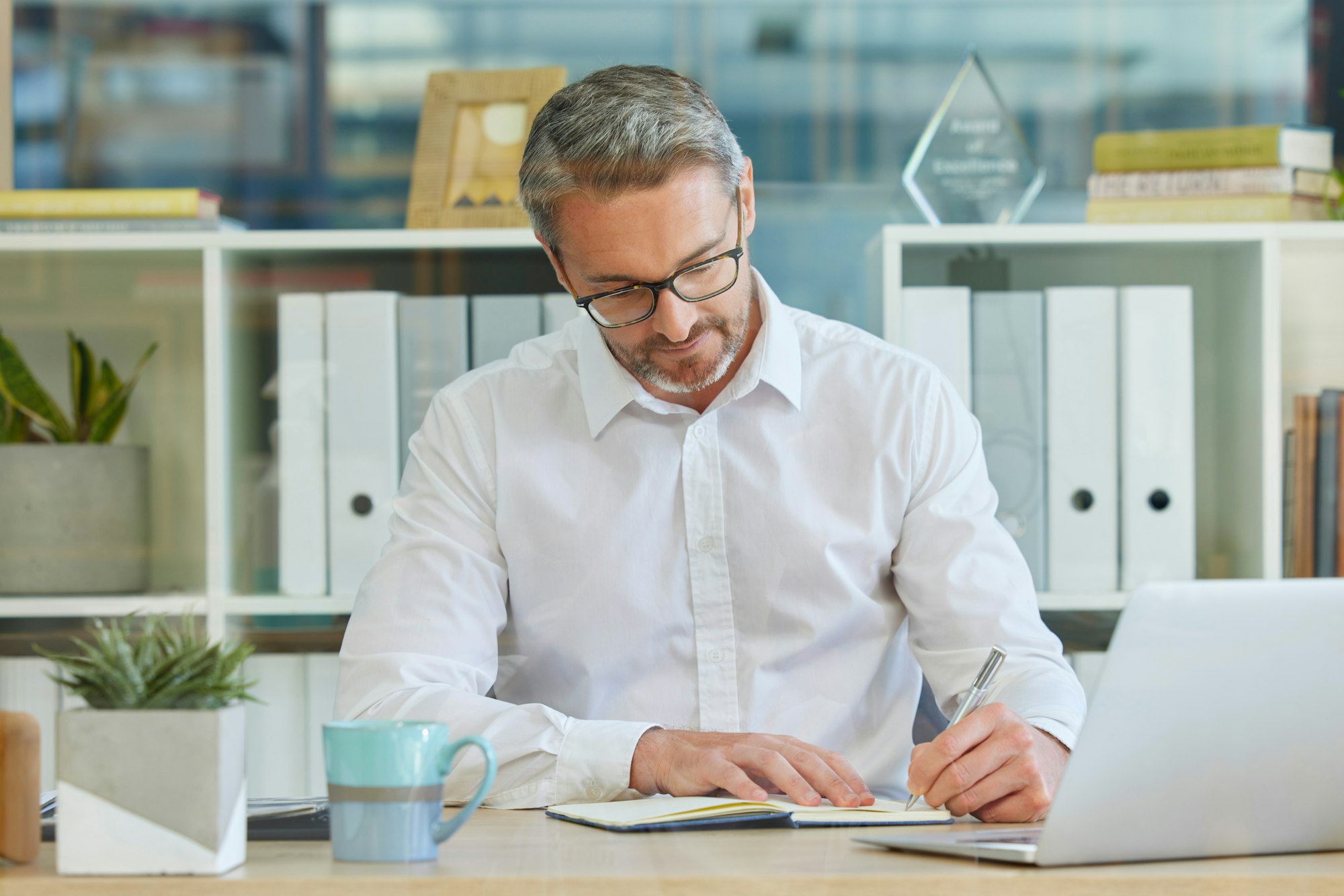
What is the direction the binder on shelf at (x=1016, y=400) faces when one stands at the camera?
facing the viewer

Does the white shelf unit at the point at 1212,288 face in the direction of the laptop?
yes

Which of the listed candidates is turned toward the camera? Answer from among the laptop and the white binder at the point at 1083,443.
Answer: the white binder

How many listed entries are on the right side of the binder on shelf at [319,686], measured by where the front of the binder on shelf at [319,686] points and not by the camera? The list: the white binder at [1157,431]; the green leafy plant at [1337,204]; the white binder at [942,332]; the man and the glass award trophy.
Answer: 0

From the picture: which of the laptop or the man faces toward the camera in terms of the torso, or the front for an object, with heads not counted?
the man

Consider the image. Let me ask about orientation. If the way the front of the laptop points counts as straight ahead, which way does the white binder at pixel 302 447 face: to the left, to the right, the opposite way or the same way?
the opposite way

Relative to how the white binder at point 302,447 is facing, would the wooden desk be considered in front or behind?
in front

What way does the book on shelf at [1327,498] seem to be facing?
toward the camera

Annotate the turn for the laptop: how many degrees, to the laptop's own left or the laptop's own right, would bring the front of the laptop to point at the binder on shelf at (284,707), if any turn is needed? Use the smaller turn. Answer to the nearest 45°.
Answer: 0° — it already faces it

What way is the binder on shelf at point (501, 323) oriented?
toward the camera

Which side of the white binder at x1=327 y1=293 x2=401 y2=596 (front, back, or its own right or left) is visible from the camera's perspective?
front

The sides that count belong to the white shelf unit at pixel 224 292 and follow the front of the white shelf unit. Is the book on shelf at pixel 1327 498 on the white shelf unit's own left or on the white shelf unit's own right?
on the white shelf unit's own left

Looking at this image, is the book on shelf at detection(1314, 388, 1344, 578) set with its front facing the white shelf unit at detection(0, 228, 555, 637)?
no

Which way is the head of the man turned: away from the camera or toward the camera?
toward the camera

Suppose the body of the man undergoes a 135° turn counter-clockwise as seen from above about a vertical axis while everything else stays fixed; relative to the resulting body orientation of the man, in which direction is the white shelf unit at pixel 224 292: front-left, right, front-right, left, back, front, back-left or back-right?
left

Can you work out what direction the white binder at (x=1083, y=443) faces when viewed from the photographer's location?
facing the viewer

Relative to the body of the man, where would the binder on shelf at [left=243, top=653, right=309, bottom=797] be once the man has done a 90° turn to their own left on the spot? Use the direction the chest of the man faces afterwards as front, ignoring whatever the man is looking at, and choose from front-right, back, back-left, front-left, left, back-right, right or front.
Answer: back-left
